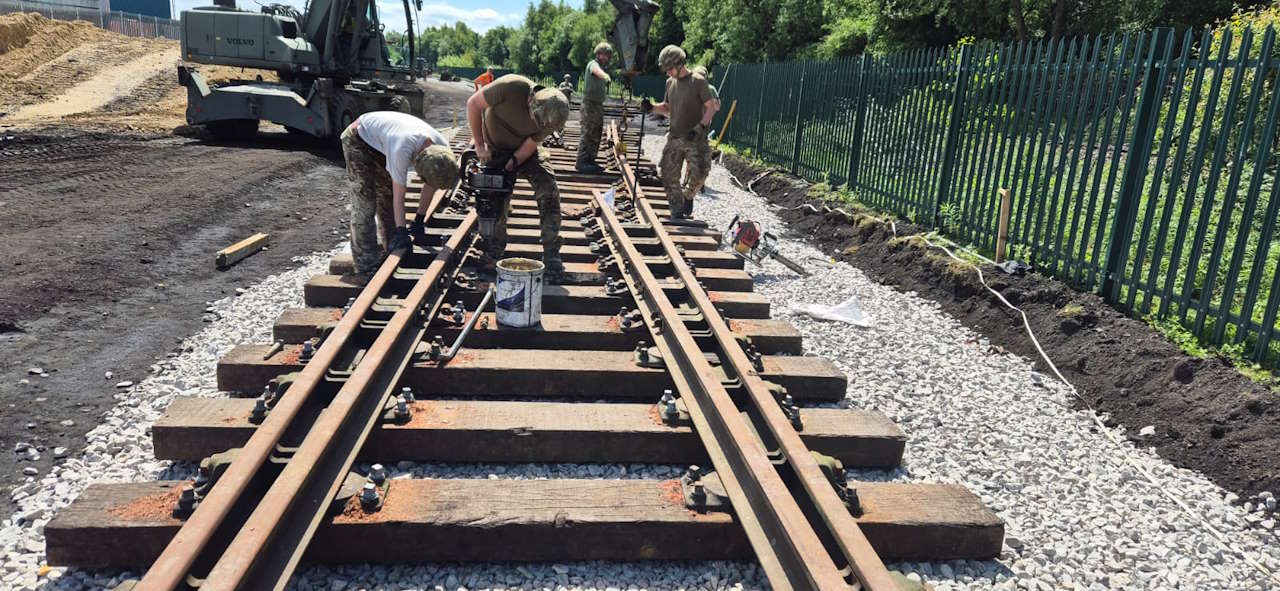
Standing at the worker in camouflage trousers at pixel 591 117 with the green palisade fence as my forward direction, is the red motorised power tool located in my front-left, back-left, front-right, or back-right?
front-right

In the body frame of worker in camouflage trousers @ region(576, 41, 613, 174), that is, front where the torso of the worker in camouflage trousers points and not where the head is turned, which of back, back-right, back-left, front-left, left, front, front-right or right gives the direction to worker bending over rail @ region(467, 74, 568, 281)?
right

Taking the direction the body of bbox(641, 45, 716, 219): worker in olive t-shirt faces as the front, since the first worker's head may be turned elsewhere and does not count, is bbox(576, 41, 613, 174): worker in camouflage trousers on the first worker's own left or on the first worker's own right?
on the first worker's own right

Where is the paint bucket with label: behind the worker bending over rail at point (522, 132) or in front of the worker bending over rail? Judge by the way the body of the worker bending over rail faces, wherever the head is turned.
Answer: in front

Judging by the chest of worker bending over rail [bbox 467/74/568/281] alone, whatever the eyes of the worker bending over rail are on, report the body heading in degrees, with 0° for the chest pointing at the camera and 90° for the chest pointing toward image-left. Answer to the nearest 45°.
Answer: approximately 315°

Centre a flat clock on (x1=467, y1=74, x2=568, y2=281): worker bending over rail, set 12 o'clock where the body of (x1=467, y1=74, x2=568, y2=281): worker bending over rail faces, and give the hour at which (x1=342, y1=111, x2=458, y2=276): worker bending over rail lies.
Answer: (x1=342, y1=111, x2=458, y2=276): worker bending over rail is roughly at 4 o'clock from (x1=467, y1=74, x2=568, y2=281): worker bending over rail.

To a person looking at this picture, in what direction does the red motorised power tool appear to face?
facing the viewer and to the right of the viewer

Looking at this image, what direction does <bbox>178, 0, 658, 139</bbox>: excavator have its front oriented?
to the viewer's right

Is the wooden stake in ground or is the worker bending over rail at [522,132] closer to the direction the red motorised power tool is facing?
the wooden stake in ground

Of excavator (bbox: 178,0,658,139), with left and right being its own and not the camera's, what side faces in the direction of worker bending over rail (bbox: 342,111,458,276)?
right

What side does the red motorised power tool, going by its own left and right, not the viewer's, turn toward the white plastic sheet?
front

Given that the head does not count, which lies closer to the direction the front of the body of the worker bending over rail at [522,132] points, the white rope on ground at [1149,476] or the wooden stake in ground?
the white rope on ground

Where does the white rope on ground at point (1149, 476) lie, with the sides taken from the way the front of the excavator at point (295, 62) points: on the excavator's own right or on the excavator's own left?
on the excavator's own right
